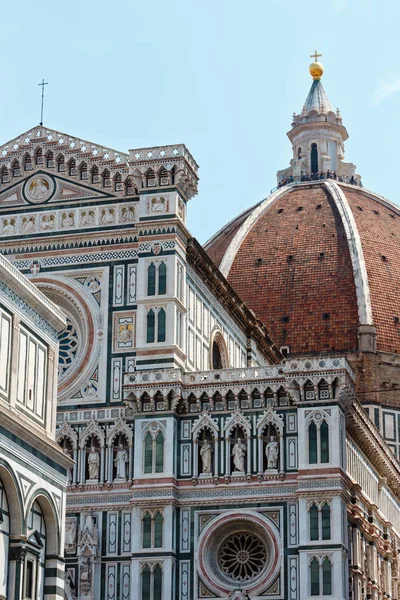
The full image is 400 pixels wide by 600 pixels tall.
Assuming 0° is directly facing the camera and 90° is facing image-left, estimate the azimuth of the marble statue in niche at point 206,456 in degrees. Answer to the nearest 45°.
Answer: approximately 0°

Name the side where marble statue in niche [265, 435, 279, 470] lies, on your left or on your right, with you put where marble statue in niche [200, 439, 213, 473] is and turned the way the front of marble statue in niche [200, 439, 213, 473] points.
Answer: on your left

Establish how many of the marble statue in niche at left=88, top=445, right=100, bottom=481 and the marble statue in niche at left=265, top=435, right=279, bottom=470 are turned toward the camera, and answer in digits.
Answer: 2

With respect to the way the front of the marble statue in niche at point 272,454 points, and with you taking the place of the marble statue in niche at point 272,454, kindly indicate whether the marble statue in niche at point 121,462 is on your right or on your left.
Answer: on your right

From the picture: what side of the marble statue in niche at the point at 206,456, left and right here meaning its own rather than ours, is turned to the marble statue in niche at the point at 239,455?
left

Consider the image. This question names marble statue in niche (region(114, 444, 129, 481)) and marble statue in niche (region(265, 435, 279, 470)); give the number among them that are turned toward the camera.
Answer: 2
